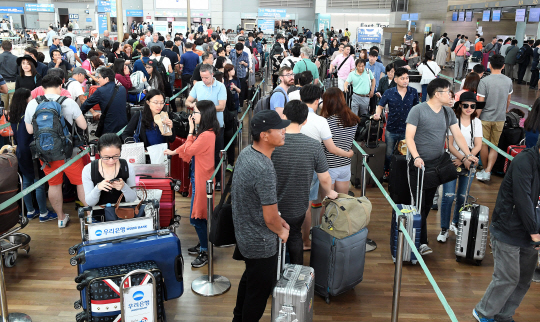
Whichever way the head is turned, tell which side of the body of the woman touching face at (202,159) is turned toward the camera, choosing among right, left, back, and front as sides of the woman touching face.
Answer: left

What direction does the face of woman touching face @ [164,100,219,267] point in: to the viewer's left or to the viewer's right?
to the viewer's left

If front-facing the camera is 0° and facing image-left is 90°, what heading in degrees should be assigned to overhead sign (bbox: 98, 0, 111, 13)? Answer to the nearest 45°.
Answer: approximately 0°

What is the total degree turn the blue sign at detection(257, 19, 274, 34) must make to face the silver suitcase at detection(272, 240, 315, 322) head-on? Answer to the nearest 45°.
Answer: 0° — it already faces it

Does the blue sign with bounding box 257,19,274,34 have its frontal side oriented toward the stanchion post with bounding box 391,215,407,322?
yes

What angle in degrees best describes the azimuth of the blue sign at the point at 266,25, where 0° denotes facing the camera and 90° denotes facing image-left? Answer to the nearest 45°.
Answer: approximately 0°

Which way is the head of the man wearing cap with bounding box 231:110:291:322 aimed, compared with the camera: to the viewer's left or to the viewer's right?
to the viewer's right
